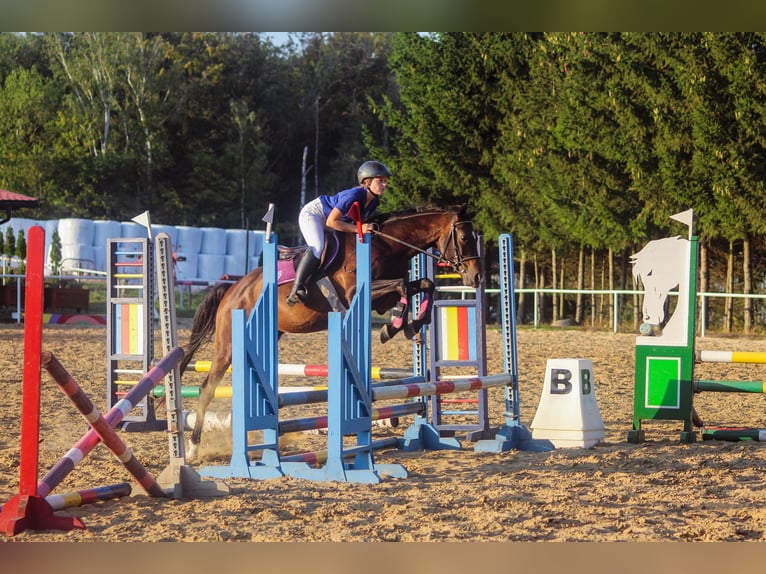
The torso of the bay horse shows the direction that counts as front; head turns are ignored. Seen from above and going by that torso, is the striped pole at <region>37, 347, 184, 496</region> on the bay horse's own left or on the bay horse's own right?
on the bay horse's own right

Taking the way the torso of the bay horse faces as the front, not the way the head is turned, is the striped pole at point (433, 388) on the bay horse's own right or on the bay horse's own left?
on the bay horse's own right

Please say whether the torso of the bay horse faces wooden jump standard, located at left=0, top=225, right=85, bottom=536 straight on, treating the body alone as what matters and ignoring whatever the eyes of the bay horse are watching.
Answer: no

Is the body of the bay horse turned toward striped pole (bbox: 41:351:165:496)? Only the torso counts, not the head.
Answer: no

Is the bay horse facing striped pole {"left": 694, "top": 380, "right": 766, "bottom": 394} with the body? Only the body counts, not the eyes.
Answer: yes

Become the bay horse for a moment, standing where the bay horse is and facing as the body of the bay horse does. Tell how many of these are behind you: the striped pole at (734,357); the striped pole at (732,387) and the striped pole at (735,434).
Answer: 0

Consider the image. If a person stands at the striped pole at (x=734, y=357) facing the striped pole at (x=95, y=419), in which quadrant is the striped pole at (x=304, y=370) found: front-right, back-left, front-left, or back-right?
front-right

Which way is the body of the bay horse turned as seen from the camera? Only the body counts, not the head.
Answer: to the viewer's right

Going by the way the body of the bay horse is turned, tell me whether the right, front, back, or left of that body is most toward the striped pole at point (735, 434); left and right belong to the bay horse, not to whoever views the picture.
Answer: front
